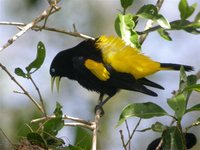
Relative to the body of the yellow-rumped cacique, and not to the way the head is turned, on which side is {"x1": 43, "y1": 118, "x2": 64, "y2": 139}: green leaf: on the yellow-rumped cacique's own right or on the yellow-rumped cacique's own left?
on the yellow-rumped cacique's own left

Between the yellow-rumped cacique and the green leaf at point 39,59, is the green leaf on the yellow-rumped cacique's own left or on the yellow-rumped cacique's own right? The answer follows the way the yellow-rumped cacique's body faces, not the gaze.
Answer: on the yellow-rumped cacique's own left

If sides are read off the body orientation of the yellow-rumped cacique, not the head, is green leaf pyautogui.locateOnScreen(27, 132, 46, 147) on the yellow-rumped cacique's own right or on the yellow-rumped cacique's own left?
on the yellow-rumped cacique's own left

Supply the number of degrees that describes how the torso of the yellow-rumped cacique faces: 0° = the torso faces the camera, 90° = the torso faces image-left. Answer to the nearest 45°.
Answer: approximately 90°
